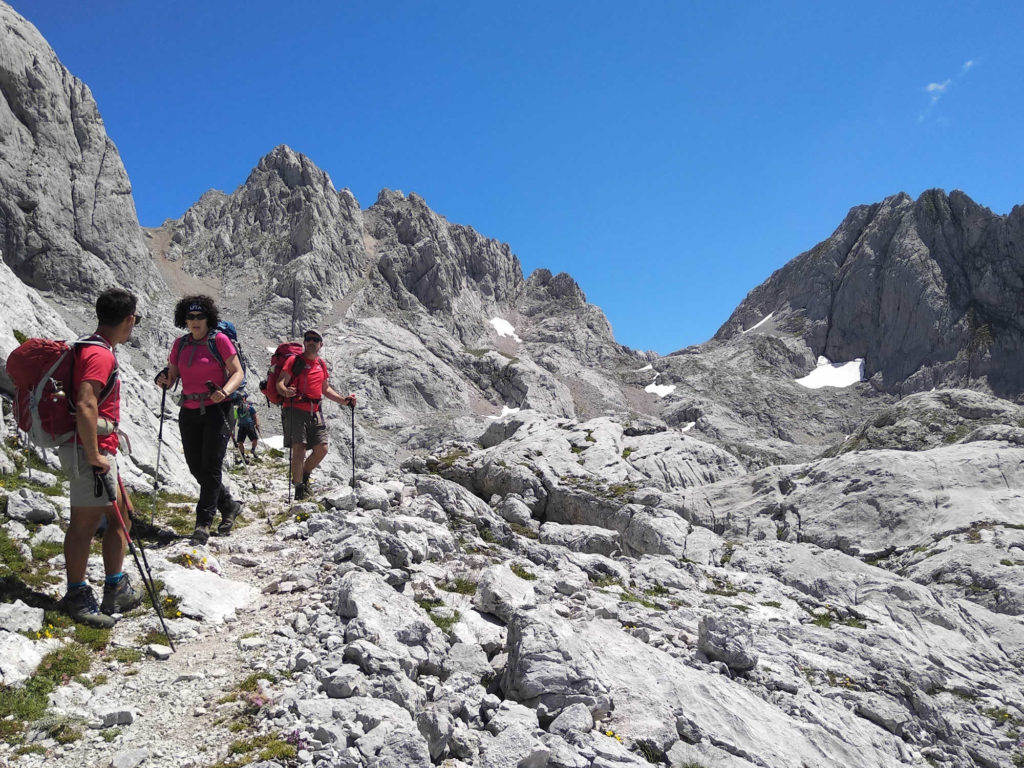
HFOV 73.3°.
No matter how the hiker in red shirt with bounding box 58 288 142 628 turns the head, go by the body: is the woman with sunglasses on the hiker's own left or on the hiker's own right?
on the hiker's own left

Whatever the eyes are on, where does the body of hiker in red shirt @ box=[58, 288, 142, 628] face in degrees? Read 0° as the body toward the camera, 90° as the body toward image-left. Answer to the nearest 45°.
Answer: approximately 270°

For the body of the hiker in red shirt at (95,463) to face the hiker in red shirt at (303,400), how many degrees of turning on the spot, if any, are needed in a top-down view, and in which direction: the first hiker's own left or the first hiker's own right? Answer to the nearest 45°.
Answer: approximately 45° to the first hiker's own left

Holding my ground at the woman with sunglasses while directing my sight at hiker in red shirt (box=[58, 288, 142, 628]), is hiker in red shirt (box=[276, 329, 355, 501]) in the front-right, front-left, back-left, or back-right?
back-left
